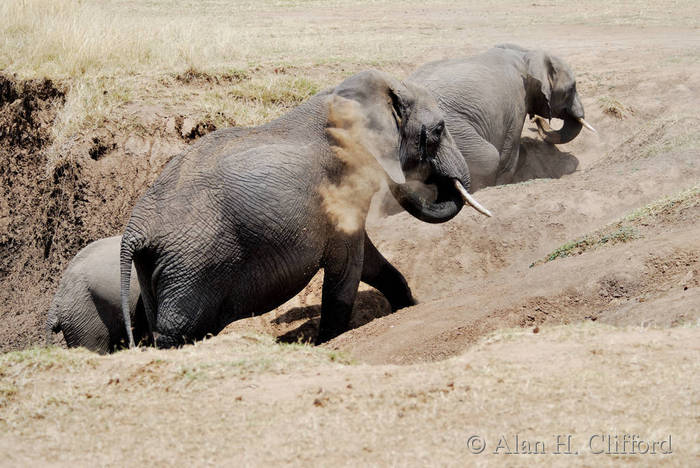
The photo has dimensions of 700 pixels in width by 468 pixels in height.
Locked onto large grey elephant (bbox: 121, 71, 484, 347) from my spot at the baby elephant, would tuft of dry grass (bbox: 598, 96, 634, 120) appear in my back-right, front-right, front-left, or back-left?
front-left

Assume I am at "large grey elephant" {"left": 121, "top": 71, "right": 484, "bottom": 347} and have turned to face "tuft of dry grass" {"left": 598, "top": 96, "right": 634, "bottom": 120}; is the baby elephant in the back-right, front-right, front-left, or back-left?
back-left

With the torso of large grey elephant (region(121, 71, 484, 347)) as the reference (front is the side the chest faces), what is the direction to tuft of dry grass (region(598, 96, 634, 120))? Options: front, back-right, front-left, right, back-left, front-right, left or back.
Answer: front-left

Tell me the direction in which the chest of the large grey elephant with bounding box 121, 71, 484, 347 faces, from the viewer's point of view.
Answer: to the viewer's right

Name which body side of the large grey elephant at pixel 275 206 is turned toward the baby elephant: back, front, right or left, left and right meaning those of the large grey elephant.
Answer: back

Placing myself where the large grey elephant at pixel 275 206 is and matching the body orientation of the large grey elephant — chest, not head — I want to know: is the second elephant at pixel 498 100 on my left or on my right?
on my left

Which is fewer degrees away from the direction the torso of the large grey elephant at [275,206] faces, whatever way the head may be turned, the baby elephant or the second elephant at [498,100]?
the second elephant
